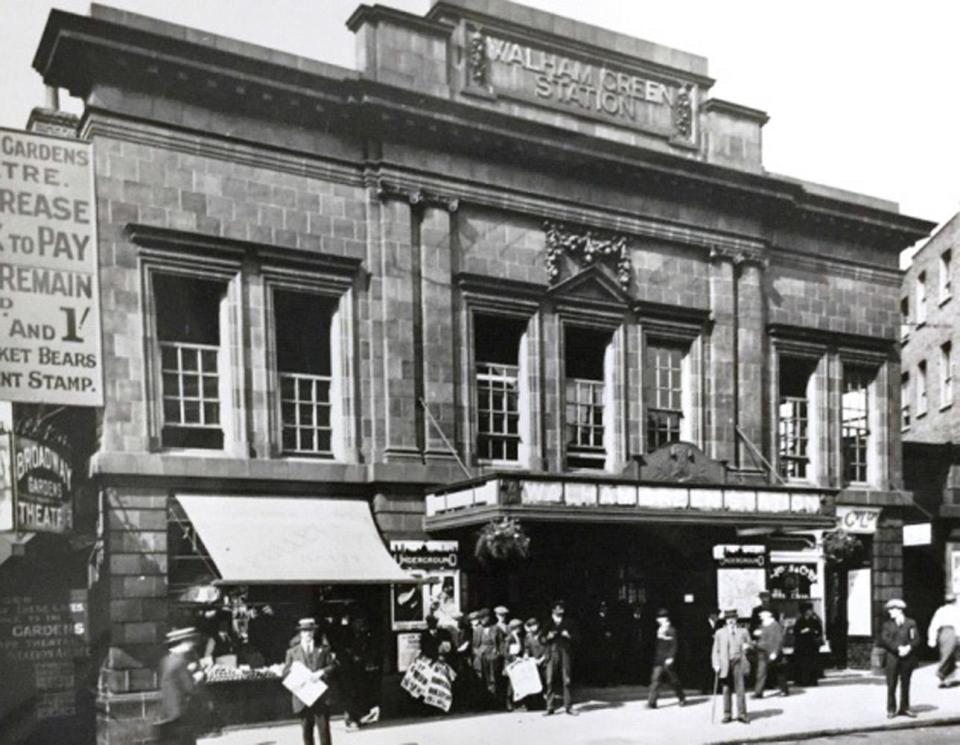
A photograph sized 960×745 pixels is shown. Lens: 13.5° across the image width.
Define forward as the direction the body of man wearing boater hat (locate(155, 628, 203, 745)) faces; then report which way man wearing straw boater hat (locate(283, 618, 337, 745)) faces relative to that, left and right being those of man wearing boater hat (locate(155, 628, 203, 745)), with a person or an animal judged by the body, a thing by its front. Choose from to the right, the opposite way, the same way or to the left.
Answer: to the right

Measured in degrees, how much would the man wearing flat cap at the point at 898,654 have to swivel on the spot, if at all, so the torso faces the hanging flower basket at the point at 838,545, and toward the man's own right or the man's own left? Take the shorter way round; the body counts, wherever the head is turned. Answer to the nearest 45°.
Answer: approximately 180°

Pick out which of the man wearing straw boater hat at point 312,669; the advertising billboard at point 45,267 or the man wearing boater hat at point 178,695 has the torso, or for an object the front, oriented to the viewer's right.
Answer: the man wearing boater hat at point 178,695

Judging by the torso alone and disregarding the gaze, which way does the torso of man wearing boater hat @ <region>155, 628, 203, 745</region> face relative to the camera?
to the viewer's right

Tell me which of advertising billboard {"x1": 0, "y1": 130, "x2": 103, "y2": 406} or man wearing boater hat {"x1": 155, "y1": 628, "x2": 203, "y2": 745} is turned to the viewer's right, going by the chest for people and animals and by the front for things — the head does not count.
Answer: the man wearing boater hat

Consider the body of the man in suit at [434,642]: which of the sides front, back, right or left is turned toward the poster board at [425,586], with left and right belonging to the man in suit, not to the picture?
back
